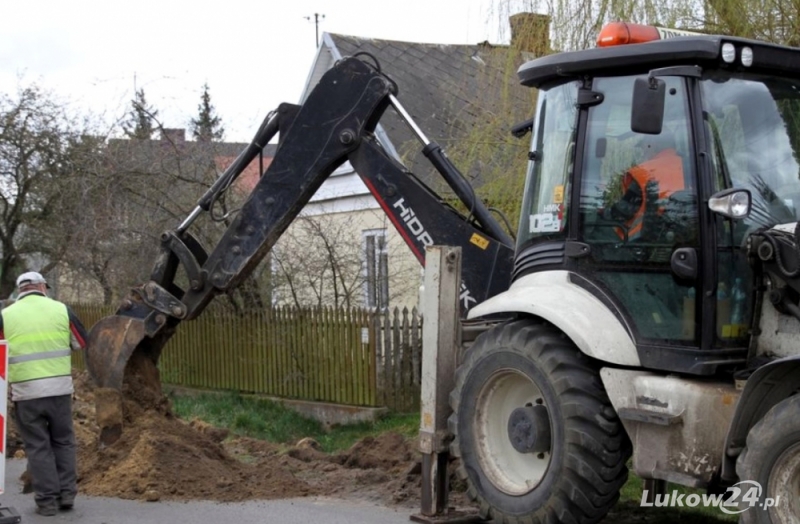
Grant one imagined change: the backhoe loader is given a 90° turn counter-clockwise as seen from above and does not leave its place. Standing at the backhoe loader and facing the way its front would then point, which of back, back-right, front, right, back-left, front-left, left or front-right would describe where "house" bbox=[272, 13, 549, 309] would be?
front-left

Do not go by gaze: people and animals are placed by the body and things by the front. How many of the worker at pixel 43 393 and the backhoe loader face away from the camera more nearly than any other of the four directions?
1

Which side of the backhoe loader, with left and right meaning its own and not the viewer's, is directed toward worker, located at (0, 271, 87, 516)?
back

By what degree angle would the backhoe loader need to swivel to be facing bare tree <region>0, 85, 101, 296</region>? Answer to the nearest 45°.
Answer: approximately 180°

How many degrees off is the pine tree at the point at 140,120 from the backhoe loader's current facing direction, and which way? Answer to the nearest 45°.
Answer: approximately 180°

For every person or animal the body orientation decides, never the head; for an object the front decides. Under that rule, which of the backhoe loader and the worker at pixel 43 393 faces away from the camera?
the worker

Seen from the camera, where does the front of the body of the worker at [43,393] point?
away from the camera

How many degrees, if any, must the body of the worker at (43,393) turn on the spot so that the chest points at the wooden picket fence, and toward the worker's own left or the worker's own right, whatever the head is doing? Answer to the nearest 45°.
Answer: approximately 45° to the worker's own right

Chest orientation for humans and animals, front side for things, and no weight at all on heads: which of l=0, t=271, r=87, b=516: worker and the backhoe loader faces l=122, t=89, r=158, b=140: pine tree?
the worker

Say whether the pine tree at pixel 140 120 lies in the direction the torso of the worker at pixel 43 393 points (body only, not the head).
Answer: yes
